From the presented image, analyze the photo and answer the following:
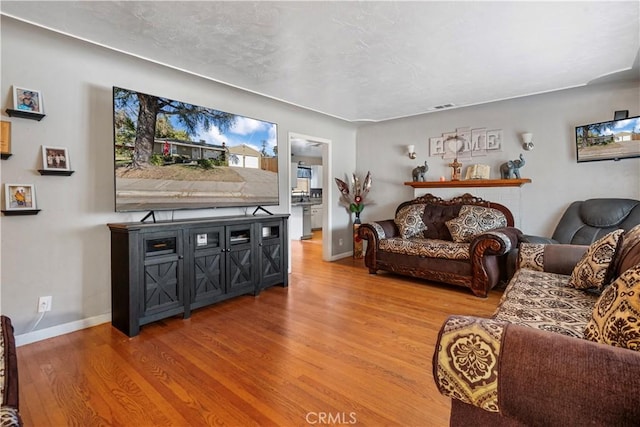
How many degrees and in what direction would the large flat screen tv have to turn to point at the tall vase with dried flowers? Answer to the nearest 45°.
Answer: approximately 90° to its left

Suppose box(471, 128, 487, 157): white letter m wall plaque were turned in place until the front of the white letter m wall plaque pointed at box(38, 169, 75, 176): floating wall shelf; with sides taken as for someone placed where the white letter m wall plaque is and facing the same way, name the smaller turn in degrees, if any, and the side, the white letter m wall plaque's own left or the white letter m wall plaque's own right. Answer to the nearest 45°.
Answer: approximately 45° to the white letter m wall plaque's own right

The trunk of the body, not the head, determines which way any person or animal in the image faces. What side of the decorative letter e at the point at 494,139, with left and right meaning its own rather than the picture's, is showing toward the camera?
front

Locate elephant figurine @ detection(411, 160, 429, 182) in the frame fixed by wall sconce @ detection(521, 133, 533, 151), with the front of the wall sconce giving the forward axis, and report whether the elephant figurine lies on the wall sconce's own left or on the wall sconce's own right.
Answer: on the wall sconce's own right

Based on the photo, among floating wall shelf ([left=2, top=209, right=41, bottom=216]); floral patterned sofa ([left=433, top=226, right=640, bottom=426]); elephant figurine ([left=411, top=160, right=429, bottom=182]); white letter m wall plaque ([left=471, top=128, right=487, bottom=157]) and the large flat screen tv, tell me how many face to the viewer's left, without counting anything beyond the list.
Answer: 1

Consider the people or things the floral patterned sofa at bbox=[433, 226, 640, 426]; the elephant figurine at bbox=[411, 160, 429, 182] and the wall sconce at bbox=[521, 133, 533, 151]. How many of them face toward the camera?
1

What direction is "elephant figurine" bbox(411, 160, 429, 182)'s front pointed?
to the viewer's right

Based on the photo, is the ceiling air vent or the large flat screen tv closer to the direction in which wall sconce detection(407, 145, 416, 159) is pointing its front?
the large flat screen tv

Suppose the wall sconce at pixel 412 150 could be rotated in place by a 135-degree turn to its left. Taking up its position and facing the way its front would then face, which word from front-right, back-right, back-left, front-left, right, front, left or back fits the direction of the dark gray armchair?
front-right

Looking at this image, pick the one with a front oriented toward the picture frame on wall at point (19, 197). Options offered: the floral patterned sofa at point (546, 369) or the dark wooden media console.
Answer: the floral patterned sofa

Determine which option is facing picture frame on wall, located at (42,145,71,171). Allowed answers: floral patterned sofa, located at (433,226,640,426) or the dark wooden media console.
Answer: the floral patterned sofa

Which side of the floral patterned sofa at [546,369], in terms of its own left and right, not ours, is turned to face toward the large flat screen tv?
front

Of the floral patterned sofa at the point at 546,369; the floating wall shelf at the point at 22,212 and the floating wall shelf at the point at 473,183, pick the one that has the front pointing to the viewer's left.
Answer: the floral patterned sofa

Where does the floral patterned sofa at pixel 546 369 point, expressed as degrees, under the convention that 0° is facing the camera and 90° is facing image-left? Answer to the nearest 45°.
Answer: approximately 90°
